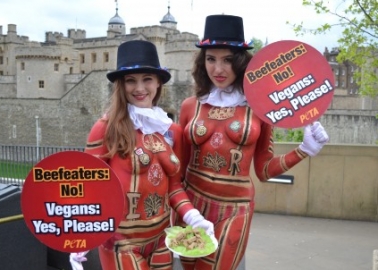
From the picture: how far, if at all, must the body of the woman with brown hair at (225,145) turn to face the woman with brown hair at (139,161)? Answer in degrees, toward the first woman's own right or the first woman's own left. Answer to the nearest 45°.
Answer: approximately 45° to the first woman's own right

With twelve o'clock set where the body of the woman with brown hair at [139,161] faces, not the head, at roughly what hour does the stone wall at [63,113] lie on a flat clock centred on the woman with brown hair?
The stone wall is roughly at 7 o'clock from the woman with brown hair.

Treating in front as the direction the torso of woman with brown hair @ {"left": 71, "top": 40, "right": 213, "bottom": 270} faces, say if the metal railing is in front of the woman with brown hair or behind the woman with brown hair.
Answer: behind

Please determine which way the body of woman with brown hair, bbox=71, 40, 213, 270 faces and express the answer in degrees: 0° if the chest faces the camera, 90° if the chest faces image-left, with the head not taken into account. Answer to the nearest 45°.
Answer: approximately 315°

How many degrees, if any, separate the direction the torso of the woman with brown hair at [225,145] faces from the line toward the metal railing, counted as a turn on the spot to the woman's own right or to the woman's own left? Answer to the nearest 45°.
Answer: approximately 135° to the woman's own right

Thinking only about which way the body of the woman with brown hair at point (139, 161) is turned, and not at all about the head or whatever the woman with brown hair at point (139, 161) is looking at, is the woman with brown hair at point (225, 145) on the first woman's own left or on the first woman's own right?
on the first woman's own left

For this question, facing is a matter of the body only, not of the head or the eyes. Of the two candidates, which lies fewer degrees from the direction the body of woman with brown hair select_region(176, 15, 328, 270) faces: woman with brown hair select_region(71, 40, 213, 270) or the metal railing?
the woman with brown hair
